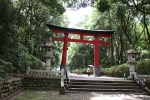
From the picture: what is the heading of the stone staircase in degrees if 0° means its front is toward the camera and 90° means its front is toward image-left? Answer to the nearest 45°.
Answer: approximately 0°

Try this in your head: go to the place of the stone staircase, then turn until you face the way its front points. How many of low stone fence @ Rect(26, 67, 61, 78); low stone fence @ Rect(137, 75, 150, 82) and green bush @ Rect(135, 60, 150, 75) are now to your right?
1

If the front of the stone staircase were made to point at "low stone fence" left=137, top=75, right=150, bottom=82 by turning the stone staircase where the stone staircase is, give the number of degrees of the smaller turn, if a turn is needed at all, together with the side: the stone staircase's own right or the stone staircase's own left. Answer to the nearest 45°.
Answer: approximately 135° to the stone staircase's own left

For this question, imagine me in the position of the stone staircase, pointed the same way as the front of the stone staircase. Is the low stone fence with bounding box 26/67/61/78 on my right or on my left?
on my right

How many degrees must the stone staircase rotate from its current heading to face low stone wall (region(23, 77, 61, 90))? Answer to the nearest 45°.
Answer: approximately 90° to its right

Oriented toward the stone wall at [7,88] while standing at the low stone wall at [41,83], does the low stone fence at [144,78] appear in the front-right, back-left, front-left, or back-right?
back-left

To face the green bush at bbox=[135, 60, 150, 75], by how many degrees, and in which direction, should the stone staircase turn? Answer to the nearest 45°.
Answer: approximately 135° to its left

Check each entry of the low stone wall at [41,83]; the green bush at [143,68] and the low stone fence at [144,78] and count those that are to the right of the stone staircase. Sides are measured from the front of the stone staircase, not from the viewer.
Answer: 1

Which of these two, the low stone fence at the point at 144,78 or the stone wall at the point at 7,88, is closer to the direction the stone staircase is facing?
the stone wall

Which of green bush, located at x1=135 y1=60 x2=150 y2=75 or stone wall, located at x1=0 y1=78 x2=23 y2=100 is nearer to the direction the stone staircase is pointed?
the stone wall

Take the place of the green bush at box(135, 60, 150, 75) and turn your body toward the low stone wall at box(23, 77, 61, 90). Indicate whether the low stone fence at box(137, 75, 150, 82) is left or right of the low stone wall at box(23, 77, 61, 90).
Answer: left

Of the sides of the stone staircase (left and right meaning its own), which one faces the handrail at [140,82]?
left

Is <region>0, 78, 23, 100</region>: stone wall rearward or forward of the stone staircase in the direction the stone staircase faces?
forward
